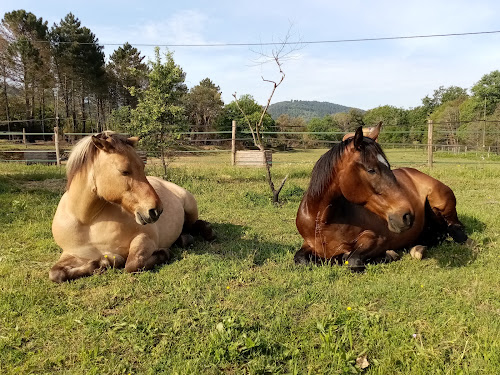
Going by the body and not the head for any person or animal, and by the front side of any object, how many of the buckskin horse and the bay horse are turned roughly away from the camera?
0

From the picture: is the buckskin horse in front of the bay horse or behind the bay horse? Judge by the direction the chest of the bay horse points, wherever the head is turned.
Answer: in front

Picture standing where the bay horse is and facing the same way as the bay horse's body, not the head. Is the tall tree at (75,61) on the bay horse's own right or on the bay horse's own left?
on the bay horse's own right

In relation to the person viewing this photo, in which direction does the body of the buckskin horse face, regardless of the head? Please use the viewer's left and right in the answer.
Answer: facing the viewer and to the left of the viewer

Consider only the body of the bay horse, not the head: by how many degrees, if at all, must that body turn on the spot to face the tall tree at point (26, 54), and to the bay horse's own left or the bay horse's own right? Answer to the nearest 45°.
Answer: approximately 90° to the bay horse's own right

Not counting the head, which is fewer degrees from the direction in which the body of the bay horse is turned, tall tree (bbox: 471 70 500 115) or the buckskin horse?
the buckskin horse

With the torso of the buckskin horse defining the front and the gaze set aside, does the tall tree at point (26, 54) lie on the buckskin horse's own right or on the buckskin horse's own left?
on the buckskin horse's own right

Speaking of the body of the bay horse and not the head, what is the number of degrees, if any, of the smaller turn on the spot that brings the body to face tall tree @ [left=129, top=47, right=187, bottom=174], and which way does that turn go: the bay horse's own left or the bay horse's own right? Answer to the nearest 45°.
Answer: approximately 90° to the bay horse's own right

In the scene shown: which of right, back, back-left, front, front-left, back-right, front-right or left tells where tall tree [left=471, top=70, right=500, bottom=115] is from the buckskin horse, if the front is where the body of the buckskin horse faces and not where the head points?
back
